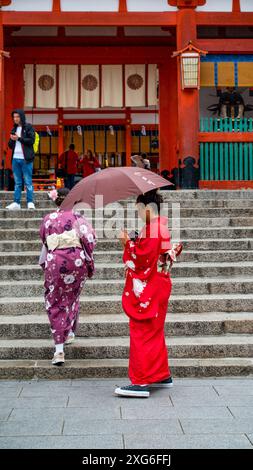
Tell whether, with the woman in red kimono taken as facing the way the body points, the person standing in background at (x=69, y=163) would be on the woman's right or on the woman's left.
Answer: on the woman's right

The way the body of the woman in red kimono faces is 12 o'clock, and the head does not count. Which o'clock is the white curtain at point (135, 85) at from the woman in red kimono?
The white curtain is roughly at 3 o'clock from the woman in red kimono.

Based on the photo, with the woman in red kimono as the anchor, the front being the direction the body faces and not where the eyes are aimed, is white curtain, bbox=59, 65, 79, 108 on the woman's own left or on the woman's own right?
on the woman's own right

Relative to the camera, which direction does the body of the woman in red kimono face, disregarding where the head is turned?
to the viewer's left

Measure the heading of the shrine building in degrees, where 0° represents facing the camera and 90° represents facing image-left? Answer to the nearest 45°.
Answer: approximately 0°

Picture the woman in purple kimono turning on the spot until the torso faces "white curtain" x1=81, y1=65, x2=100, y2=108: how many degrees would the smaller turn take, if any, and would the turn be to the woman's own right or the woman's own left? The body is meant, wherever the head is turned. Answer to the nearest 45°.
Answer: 0° — they already face it

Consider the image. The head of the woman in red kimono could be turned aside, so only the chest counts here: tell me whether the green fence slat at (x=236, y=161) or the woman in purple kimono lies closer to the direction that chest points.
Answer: the woman in purple kimono

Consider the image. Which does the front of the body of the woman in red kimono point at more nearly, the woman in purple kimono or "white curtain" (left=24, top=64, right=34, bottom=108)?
the woman in purple kimono

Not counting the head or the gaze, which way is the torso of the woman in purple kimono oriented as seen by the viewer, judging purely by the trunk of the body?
away from the camera

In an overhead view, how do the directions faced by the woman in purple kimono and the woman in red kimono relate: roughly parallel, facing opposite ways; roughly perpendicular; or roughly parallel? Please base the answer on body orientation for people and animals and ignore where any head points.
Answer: roughly perpendicular

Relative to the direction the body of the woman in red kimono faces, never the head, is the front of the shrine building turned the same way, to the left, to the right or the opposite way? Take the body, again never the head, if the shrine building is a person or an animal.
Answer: to the left

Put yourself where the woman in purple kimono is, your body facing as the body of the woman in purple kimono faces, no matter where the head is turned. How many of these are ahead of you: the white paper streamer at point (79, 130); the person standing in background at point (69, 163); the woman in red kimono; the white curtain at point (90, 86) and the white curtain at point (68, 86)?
4

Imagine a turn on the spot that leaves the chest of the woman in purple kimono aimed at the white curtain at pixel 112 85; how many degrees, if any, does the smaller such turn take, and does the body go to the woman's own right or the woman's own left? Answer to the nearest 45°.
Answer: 0° — they already face it

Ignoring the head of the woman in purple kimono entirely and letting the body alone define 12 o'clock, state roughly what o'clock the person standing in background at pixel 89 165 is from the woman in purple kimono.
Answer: The person standing in background is roughly at 12 o'clock from the woman in purple kimono.
